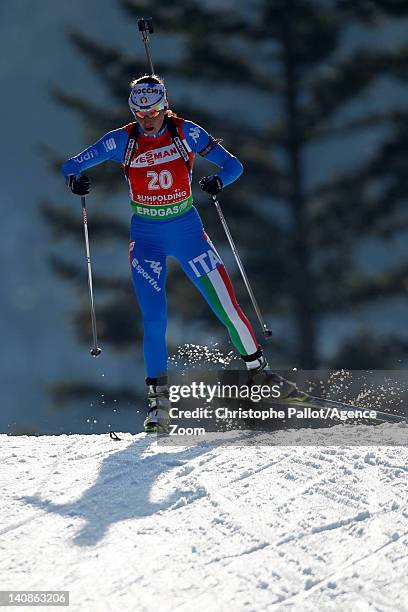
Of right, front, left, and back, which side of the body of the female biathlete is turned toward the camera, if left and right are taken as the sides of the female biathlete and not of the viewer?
front
